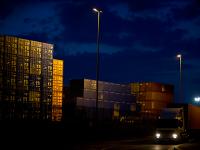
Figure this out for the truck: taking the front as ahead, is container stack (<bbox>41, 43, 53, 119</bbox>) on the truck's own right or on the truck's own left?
on the truck's own right

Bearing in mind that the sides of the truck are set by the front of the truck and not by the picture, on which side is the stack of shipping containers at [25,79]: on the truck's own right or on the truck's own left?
on the truck's own right

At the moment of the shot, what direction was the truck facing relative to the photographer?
facing the viewer and to the left of the viewer
